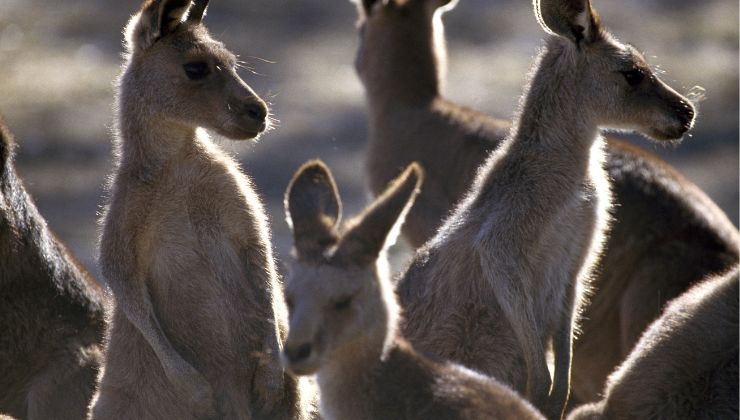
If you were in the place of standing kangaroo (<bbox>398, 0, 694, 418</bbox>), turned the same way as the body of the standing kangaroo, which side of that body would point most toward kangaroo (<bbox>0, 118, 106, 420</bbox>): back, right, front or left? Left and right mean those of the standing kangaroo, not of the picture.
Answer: back

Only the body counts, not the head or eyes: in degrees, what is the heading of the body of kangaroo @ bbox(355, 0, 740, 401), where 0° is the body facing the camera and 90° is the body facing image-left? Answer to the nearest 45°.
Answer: approximately 90°

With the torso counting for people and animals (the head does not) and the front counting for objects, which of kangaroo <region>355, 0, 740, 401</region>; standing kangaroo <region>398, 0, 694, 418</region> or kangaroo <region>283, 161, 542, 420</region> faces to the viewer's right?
the standing kangaroo

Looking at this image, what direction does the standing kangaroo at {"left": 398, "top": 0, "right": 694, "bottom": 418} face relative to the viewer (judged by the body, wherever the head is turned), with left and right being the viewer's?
facing to the right of the viewer

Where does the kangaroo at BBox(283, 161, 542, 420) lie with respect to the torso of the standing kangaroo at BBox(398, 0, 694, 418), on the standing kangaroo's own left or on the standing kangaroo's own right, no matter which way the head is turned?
on the standing kangaroo's own right

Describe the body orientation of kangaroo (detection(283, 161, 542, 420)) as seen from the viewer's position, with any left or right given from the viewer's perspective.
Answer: facing the viewer and to the left of the viewer

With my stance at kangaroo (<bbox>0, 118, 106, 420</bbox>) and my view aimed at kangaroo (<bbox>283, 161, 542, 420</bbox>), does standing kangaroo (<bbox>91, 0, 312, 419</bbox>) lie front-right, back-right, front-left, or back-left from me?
front-left

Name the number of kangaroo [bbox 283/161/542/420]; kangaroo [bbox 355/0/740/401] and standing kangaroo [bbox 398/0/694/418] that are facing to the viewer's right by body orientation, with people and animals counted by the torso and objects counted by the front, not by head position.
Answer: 1

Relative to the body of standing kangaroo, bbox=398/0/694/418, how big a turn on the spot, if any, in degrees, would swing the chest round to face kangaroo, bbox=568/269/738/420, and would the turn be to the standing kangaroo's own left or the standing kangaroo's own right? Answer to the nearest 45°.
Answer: approximately 45° to the standing kangaroo's own right

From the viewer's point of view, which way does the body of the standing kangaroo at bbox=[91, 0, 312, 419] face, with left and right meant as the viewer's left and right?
facing the viewer and to the right of the viewer
